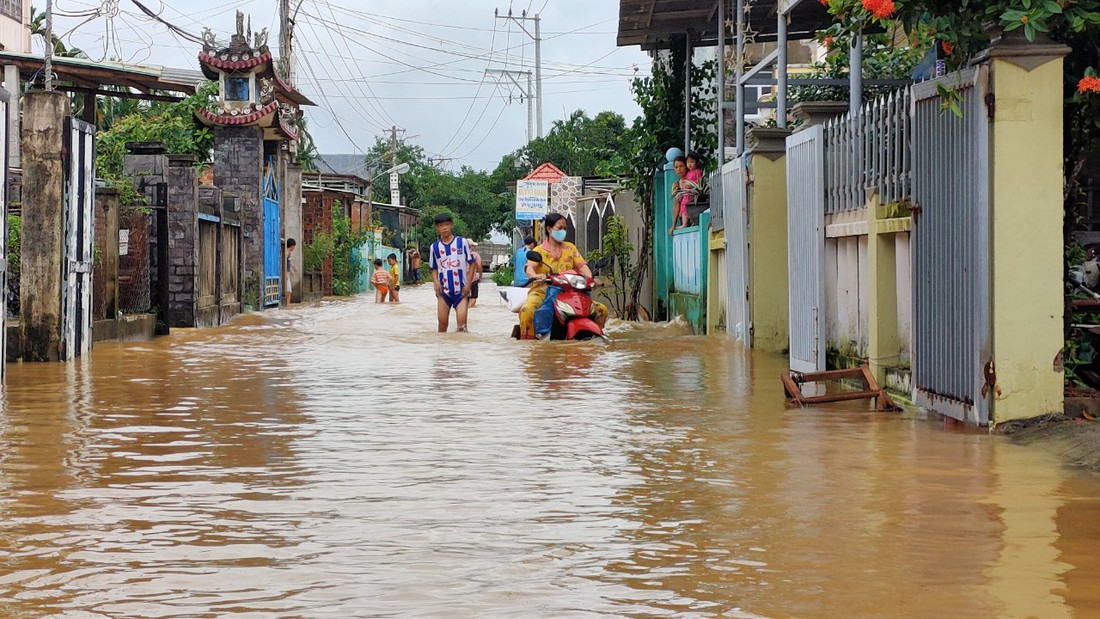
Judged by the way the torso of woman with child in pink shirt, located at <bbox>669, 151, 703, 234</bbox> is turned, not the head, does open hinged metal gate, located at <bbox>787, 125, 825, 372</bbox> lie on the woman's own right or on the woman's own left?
on the woman's own left

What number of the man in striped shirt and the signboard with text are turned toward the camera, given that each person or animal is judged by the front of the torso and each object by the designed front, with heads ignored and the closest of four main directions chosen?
2

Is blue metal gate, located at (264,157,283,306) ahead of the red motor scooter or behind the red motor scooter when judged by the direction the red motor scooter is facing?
behind

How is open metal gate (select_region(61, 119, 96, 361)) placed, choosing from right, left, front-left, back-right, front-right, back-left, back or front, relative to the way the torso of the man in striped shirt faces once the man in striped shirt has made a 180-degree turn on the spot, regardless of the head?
back-left

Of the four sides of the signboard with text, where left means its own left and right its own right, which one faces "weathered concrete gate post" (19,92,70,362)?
front

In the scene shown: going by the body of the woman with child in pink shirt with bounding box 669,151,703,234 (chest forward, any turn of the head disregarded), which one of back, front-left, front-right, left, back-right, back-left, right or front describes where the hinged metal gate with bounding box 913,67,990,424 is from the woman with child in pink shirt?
front-left

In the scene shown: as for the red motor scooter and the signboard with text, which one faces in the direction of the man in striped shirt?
the signboard with text

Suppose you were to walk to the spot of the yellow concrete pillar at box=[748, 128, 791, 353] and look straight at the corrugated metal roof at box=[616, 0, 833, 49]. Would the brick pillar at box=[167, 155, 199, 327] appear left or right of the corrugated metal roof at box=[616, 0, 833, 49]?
left

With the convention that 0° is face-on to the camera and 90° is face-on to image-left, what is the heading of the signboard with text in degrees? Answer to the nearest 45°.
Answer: approximately 0°

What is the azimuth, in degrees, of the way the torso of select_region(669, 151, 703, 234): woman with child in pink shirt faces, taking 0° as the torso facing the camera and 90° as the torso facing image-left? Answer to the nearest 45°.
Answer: approximately 45°
